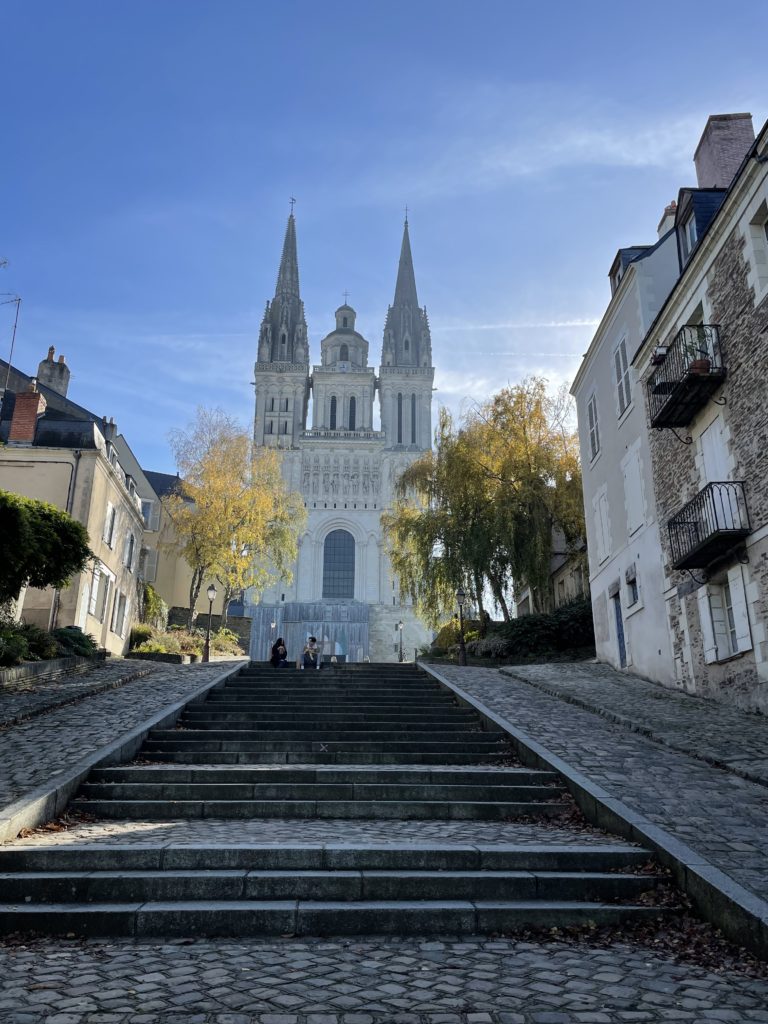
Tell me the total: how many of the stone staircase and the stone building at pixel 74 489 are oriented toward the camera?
1

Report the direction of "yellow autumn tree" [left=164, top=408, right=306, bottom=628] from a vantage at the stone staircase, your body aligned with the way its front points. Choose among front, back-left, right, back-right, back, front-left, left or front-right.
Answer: back

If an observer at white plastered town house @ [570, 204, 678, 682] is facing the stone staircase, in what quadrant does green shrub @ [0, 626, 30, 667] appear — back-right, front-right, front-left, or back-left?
front-right

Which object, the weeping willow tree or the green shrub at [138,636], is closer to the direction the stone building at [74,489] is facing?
the weeping willow tree

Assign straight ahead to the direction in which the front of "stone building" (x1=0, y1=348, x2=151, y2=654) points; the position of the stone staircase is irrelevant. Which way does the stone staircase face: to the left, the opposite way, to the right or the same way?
to the right

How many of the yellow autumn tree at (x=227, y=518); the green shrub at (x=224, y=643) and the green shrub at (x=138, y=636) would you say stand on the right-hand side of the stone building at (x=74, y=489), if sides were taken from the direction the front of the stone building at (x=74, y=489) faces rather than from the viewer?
0

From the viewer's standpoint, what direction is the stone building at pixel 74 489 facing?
to the viewer's right

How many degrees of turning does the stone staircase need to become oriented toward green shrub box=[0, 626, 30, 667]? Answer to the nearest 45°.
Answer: approximately 135° to its right

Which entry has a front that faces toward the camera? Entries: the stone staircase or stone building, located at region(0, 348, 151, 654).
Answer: the stone staircase

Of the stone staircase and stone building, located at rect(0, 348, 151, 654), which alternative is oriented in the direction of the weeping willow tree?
the stone building

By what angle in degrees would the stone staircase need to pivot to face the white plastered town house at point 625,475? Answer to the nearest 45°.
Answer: approximately 135° to its left

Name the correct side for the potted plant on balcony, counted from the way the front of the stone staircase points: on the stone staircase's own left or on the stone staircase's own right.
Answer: on the stone staircase's own left

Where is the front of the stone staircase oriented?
toward the camera

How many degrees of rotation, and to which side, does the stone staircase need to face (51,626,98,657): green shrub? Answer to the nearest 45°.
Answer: approximately 135° to its right

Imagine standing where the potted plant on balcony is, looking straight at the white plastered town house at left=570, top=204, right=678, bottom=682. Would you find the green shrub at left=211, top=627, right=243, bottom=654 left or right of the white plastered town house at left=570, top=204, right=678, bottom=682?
left

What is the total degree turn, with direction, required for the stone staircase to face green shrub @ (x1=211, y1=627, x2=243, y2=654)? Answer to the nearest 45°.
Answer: approximately 180°
